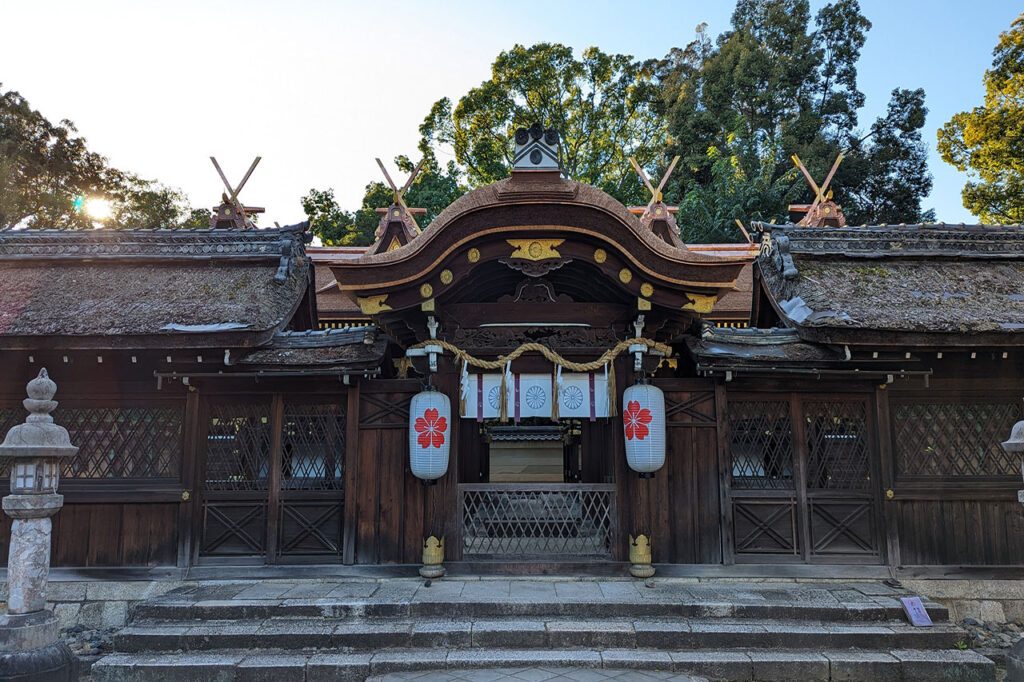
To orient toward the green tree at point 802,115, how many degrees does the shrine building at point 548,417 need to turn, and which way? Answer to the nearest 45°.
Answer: approximately 135° to its left

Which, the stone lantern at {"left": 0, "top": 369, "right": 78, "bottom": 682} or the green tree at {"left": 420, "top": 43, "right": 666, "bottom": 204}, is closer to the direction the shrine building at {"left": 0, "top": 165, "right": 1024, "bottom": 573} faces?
the stone lantern

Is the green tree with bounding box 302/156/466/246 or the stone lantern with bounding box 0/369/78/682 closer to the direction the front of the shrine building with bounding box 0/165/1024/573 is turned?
the stone lantern

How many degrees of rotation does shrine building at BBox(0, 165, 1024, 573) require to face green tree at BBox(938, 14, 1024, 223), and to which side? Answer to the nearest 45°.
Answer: approximately 135° to its left

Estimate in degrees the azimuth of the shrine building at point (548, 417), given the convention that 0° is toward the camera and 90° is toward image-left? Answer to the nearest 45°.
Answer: approximately 0°

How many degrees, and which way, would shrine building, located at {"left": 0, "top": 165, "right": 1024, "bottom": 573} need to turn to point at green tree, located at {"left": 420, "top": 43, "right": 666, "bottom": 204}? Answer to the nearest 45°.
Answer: approximately 180°

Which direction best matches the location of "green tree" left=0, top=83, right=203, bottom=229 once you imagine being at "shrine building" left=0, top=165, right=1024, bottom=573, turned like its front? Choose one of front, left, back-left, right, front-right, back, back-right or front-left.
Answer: back-right

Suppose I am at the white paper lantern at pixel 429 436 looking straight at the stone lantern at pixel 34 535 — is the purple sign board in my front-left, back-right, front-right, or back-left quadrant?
back-left

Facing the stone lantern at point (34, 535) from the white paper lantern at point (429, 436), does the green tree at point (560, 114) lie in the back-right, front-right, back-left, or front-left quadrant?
back-right

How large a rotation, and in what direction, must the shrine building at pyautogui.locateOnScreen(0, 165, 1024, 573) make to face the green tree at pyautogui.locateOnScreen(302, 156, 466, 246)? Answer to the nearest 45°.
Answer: approximately 180°
